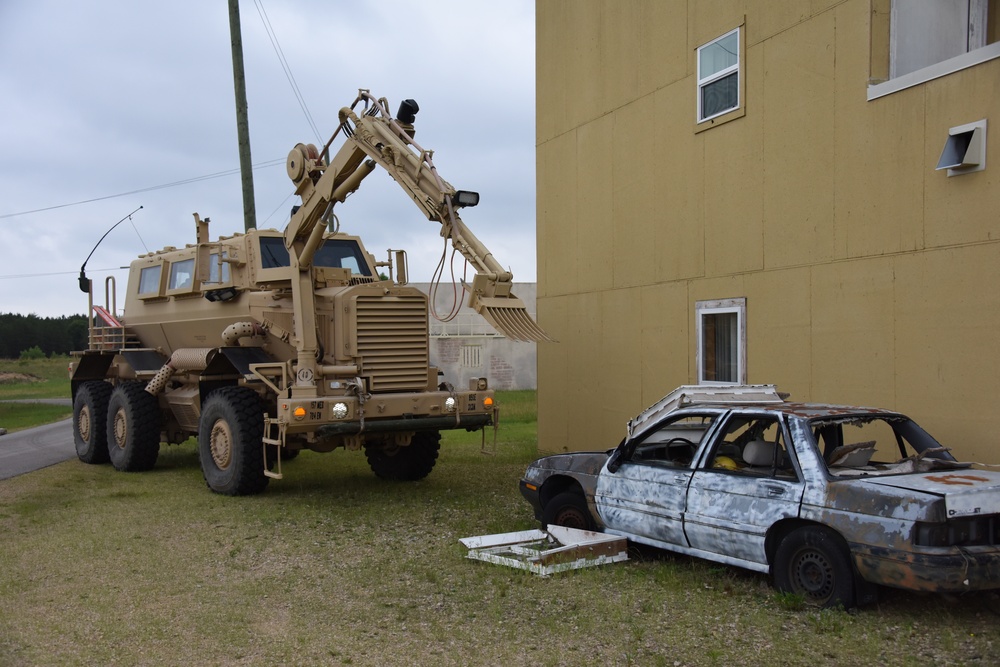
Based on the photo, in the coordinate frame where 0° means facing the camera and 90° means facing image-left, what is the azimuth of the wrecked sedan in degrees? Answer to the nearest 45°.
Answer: approximately 135°

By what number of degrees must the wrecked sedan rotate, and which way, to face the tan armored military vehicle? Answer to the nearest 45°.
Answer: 0° — it already faces it

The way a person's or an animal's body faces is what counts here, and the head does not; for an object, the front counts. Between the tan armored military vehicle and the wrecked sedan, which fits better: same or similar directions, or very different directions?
very different directions

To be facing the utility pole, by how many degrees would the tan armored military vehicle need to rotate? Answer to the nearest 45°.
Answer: approximately 135° to its left

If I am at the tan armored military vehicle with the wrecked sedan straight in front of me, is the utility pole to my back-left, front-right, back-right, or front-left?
back-left

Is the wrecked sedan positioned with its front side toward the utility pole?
yes

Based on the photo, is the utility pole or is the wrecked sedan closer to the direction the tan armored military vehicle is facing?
the wrecked sedan

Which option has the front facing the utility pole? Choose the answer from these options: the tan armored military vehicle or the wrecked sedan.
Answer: the wrecked sedan

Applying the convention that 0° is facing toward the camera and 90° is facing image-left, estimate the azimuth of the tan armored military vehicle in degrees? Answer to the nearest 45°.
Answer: approximately 315°
